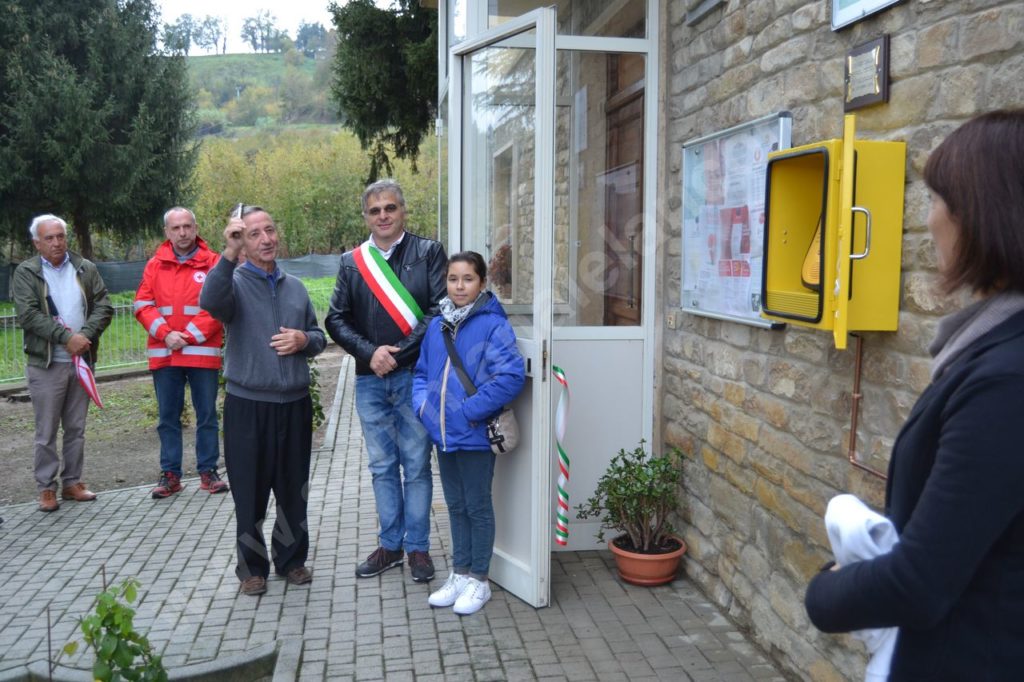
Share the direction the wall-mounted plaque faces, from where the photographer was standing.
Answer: facing the viewer and to the left of the viewer

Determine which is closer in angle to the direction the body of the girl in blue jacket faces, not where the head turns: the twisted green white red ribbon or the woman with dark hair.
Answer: the woman with dark hair

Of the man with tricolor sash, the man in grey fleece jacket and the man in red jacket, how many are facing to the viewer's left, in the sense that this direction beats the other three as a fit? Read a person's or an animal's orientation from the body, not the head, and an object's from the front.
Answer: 0

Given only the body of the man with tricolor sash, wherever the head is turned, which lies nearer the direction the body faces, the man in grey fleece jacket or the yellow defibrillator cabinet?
the yellow defibrillator cabinet

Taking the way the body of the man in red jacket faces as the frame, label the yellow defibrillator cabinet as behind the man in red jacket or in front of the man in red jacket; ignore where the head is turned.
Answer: in front

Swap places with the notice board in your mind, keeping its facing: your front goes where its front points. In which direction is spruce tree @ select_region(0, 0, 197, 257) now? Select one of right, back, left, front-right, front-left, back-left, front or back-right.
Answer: right

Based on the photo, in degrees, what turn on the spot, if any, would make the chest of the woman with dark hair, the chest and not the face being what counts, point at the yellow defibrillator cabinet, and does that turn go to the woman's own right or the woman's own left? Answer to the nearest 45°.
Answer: approximately 90° to the woman's own right

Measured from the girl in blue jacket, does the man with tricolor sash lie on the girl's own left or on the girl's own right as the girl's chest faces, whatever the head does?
on the girl's own right

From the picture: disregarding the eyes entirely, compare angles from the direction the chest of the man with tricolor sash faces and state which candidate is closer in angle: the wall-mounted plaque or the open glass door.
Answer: the wall-mounted plaque

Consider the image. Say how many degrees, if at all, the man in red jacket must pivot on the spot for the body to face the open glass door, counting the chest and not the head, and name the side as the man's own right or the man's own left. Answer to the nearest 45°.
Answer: approximately 45° to the man's own left

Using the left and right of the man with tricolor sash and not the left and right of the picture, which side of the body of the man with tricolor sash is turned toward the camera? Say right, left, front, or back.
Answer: front

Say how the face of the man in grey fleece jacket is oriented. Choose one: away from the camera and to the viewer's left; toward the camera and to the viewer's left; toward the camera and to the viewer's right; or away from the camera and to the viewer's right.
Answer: toward the camera and to the viewer's right

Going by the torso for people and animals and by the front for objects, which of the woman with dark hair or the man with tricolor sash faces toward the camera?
the man with tricolor sash

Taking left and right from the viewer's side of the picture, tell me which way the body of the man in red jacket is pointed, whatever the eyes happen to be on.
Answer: facing the viewer

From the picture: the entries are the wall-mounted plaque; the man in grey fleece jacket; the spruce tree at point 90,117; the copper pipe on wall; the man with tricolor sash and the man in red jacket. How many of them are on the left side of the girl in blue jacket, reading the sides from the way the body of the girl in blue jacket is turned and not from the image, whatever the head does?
2

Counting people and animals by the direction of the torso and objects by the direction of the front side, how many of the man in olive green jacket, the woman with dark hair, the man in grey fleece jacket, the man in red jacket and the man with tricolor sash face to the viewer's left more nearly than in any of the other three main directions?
1

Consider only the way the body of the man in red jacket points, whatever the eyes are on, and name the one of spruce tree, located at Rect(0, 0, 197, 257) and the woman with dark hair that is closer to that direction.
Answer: the woman with dark hair

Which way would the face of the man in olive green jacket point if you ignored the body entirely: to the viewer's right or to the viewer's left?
to the viewer's right
